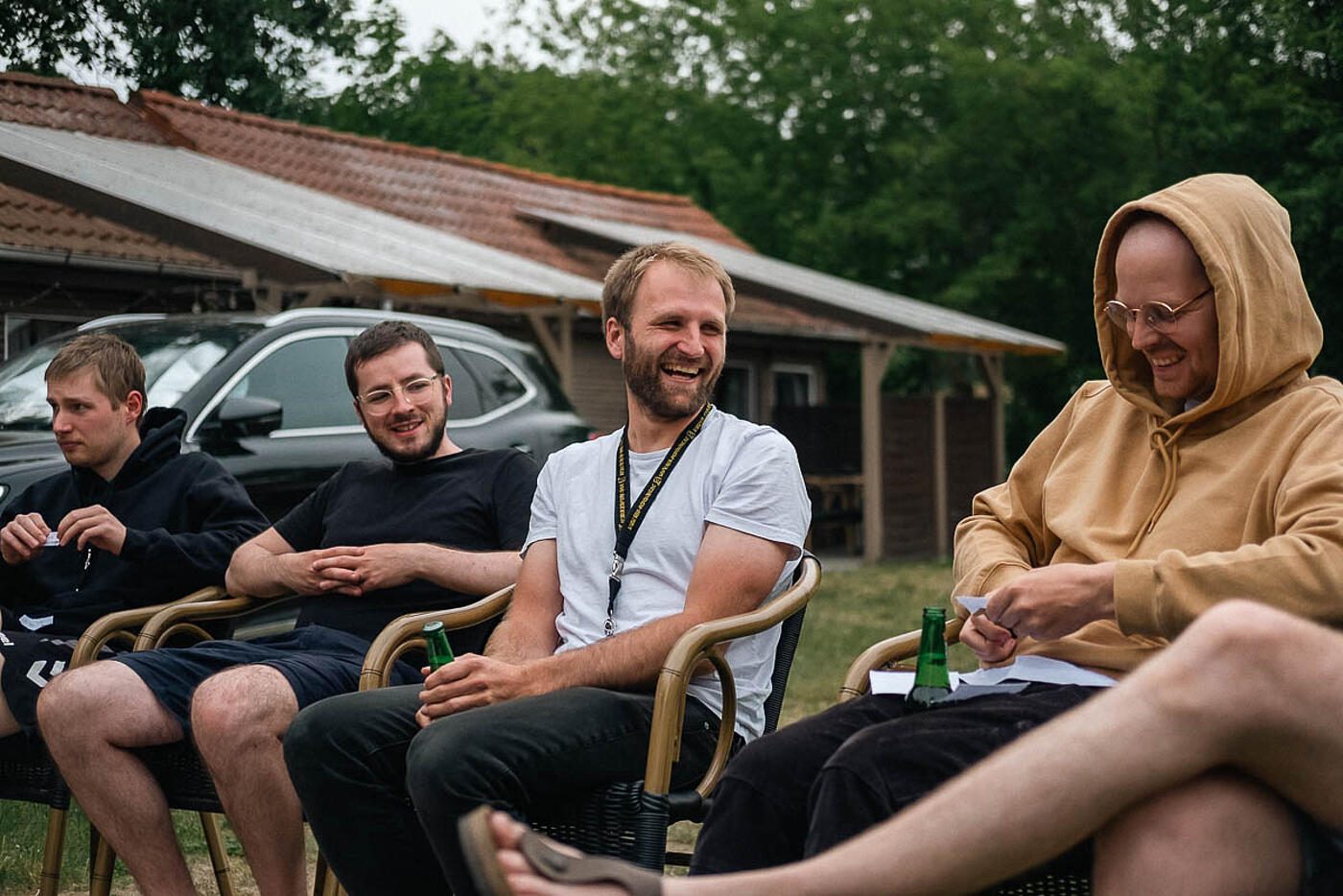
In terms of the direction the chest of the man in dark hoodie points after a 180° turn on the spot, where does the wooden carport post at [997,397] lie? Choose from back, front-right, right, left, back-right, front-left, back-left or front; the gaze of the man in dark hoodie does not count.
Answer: front

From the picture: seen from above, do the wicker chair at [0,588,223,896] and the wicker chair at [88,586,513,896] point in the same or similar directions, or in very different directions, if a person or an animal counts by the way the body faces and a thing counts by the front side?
same or similar directions

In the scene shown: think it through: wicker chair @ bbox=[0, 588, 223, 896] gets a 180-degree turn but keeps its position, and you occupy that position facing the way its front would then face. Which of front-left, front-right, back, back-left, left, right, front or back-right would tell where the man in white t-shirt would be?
right

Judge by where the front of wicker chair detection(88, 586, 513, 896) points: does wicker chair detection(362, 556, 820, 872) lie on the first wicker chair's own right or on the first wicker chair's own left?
on the first wicker chair's own left

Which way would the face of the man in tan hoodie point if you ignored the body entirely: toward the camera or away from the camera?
toward the camera

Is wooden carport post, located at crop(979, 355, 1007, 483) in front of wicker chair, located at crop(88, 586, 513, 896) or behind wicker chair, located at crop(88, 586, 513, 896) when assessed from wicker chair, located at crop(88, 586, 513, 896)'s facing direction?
behind

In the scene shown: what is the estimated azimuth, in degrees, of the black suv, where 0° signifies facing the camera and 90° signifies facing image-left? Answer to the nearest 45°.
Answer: approximately 45°

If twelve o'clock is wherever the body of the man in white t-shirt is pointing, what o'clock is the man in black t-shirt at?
The man in black t-shirt is roughly at 3 o'clock from the man in white t-shirt.

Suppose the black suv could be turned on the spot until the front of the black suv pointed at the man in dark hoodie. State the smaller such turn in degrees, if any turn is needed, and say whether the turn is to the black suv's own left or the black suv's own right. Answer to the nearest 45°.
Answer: approximately 45° to the black suv's own left

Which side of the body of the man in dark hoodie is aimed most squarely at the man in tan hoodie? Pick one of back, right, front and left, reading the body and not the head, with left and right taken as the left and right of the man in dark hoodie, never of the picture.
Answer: left

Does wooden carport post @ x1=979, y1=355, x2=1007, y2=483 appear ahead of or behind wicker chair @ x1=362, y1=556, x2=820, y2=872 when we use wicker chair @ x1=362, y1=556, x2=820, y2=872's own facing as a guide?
behind

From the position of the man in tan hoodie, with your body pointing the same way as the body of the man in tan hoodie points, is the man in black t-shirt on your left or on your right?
on your right
